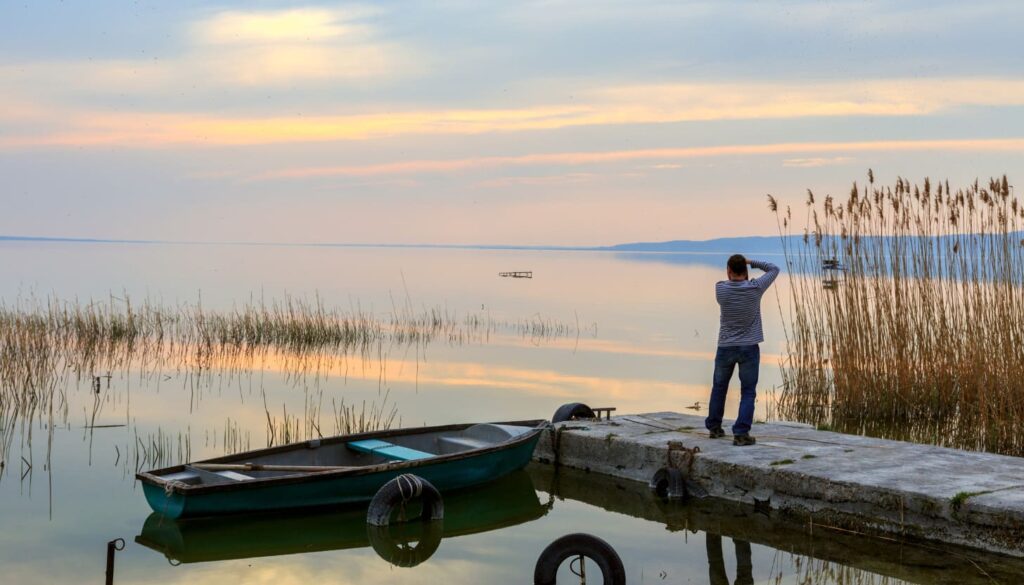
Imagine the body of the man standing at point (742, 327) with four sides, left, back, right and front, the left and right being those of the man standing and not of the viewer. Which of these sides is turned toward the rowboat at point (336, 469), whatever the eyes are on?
left

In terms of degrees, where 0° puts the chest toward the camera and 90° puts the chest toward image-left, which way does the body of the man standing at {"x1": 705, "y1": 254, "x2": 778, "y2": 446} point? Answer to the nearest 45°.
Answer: approximately 180°

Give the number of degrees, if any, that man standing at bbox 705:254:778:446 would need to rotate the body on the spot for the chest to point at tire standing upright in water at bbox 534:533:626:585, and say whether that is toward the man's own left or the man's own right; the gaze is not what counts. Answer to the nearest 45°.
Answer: approximately 180°

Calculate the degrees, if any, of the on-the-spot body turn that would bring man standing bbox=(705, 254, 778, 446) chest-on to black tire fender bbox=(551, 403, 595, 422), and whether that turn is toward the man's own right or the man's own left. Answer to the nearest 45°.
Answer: approximately 45° to the man's own left

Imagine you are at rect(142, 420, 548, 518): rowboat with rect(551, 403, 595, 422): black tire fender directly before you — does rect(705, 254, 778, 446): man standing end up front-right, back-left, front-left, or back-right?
front-right
